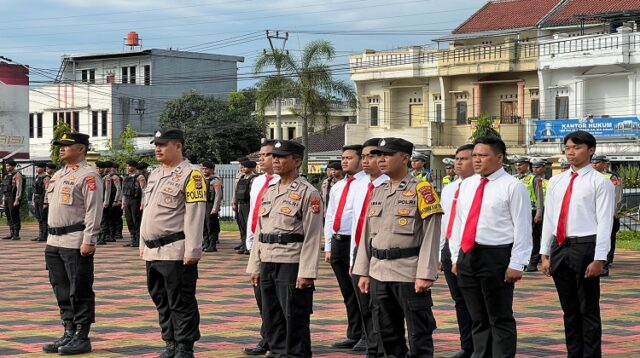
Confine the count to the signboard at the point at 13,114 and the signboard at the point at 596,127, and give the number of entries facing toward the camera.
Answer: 2

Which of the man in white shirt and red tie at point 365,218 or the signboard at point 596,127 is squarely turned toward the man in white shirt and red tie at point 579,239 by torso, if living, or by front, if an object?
the signboard

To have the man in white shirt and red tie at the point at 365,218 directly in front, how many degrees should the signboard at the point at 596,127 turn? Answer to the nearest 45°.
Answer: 0° — it already faces them

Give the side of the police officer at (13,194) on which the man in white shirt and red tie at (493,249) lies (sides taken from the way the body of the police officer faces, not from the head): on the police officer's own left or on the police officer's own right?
on the police officer's own left

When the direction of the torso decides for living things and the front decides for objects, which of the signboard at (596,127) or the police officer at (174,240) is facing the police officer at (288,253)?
the signboard

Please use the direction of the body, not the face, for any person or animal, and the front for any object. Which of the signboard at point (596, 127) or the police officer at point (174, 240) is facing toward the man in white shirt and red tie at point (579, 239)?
the signboard

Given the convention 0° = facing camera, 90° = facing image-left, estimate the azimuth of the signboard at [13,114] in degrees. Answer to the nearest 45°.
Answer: approximately 0°

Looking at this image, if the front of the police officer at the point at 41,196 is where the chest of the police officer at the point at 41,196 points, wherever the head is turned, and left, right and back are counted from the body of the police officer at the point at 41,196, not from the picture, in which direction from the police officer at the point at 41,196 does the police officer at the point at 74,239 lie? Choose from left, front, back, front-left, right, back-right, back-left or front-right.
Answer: front-left

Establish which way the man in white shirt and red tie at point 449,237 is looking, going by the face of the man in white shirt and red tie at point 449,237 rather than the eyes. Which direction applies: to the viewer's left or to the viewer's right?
to the viewer's left

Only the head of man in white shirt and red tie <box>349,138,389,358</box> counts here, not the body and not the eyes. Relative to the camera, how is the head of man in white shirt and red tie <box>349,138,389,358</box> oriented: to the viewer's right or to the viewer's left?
to the viewer's left

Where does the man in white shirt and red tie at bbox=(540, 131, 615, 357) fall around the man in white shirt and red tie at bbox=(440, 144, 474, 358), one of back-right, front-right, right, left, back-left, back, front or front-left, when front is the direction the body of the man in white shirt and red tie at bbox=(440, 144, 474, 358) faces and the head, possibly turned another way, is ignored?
left

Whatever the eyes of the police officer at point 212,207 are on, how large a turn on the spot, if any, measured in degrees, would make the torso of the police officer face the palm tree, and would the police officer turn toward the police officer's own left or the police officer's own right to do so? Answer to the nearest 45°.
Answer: approximately 135° to the police officer's own right

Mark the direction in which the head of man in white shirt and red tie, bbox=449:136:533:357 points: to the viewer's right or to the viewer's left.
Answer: to the viewer's left

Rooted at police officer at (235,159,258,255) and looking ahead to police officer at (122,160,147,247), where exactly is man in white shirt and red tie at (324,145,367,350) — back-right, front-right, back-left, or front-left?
back-left
